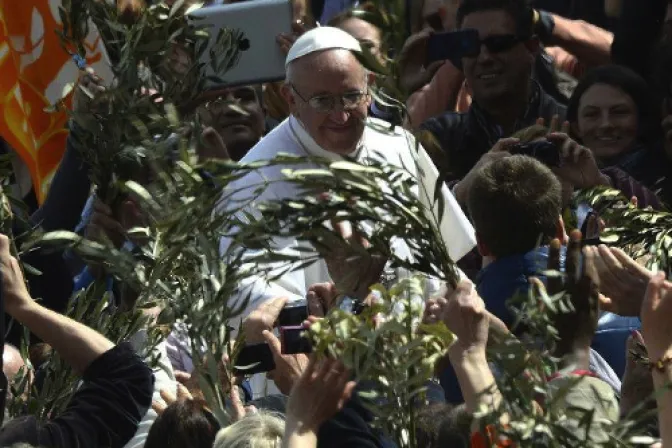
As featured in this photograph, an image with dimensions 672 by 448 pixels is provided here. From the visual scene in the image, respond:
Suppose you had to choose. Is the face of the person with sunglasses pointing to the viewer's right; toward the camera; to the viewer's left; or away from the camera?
toward the camera

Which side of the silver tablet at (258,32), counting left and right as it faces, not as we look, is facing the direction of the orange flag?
left

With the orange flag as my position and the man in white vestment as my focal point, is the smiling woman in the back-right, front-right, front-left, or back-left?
front-left

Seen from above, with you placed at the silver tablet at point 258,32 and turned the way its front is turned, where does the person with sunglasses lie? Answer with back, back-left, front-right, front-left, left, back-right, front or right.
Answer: right

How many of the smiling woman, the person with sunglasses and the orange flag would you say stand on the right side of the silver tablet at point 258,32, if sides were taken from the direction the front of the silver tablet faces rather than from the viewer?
2

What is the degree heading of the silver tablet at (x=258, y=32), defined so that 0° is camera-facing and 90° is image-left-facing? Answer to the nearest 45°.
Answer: approximately 180°

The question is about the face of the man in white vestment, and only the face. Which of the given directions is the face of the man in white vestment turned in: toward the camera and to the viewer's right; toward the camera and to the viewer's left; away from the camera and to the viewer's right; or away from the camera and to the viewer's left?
toward the camera and to the viewer's right

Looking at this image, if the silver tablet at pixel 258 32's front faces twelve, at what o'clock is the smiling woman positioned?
The smiling woman is roughly at 3 o'clock from the silver tablet.

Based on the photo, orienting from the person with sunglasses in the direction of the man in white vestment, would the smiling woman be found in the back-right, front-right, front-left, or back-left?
back-left

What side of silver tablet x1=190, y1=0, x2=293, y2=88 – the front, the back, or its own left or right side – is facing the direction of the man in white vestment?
back

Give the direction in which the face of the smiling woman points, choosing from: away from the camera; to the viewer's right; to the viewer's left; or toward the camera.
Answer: toward the camera

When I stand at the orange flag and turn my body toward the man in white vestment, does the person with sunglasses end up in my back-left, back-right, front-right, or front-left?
front-left
